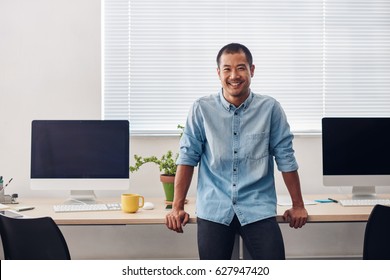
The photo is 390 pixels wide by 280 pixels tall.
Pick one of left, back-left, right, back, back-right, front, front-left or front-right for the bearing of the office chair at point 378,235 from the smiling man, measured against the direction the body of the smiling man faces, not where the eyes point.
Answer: left

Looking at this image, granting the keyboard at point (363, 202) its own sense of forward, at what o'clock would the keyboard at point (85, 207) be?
the keyboard at point (85, 207) is roughly at 2 o'clock from the keyboard at point (363, 202).

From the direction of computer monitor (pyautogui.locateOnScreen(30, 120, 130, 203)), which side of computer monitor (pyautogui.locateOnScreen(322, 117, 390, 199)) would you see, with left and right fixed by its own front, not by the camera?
right

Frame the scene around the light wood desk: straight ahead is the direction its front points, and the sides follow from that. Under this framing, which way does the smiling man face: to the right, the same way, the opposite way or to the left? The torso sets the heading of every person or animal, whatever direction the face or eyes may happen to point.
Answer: the same way

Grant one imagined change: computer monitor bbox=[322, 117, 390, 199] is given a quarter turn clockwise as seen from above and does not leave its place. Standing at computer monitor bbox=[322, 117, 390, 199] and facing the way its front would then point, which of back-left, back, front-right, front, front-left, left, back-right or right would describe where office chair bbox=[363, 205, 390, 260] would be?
left

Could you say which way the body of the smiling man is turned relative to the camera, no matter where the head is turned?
toward the camera

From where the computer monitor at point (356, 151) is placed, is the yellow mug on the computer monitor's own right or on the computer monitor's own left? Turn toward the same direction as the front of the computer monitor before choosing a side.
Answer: on the computer monitor's own right

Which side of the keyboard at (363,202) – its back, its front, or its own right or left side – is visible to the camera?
front

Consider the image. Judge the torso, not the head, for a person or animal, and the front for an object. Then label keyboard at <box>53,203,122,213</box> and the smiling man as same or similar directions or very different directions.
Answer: same or similar directions

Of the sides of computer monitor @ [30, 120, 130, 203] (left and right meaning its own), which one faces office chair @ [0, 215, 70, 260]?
front

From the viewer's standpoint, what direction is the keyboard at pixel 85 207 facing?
toward the camera

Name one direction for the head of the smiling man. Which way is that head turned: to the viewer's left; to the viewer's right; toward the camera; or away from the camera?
toward the camera

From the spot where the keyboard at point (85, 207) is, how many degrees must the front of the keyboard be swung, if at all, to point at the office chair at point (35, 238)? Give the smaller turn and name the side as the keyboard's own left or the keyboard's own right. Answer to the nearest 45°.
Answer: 0° — it already faces it

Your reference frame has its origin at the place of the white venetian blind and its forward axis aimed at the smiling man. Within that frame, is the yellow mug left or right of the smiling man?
right

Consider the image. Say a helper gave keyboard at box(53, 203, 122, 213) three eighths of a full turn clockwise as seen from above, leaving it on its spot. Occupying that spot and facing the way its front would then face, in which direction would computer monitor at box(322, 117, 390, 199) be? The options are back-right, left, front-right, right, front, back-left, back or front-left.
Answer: back-right
